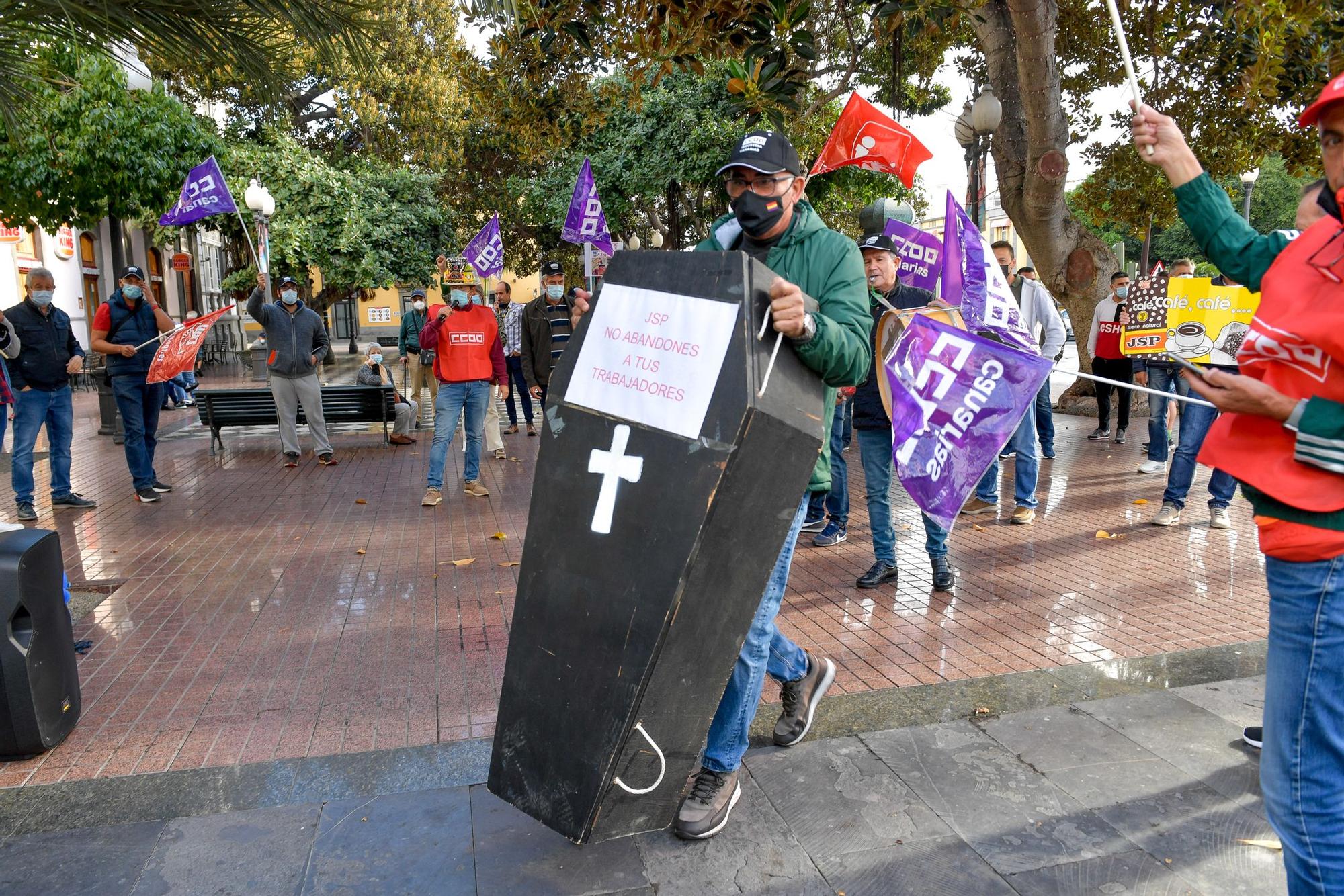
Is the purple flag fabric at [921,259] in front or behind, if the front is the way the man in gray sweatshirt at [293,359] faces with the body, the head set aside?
in front

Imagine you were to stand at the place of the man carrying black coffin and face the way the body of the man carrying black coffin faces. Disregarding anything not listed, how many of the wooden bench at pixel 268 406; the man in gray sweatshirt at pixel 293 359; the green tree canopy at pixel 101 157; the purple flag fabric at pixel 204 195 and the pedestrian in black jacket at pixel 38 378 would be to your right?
5

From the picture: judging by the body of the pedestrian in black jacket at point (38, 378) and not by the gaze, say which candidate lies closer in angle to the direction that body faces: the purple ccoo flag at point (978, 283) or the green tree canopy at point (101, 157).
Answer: the purple ccoo flag

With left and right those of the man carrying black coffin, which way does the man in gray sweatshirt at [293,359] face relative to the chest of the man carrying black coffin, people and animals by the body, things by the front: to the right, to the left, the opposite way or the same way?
to the left
